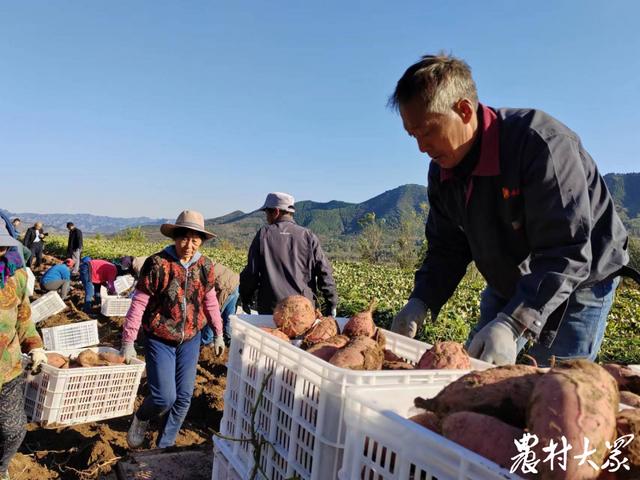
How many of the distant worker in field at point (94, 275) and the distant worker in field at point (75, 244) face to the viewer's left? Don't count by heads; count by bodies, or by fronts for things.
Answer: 1

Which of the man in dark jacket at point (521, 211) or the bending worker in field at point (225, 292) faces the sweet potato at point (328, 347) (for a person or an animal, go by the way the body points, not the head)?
the man in dark jacket

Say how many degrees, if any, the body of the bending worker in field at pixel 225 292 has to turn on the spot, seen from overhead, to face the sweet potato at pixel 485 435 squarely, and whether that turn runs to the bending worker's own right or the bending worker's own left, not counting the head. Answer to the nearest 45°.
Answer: approximately 90° to the bending worker's own left

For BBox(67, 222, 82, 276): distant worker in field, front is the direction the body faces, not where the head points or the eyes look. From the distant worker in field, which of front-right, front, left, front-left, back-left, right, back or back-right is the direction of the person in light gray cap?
left

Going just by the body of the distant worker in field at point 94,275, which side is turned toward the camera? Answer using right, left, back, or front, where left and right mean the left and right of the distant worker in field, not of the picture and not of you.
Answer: right

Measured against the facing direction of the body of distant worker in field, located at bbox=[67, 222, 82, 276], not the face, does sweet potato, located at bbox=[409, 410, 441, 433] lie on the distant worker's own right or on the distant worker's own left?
on the distant worker's own left

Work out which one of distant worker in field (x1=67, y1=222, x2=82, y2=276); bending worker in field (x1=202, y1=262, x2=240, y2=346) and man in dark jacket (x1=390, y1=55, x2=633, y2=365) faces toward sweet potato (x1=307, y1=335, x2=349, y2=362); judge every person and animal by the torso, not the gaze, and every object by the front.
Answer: the man in dark jacket

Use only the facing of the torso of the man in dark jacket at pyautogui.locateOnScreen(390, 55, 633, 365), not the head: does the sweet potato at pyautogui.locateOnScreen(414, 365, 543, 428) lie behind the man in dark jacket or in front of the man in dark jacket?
in front

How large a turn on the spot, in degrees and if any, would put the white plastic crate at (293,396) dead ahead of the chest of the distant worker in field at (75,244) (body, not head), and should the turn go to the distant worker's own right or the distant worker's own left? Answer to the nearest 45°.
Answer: approximately 90° to the distant worker's own left

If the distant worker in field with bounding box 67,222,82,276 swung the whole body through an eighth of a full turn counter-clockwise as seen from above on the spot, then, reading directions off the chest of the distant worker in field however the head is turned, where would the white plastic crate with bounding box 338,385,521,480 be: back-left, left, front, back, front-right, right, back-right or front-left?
front-left

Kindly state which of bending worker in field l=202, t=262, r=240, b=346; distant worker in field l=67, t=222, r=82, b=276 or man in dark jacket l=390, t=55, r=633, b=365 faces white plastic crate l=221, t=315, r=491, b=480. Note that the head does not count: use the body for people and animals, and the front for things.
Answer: the man in dark jacket
